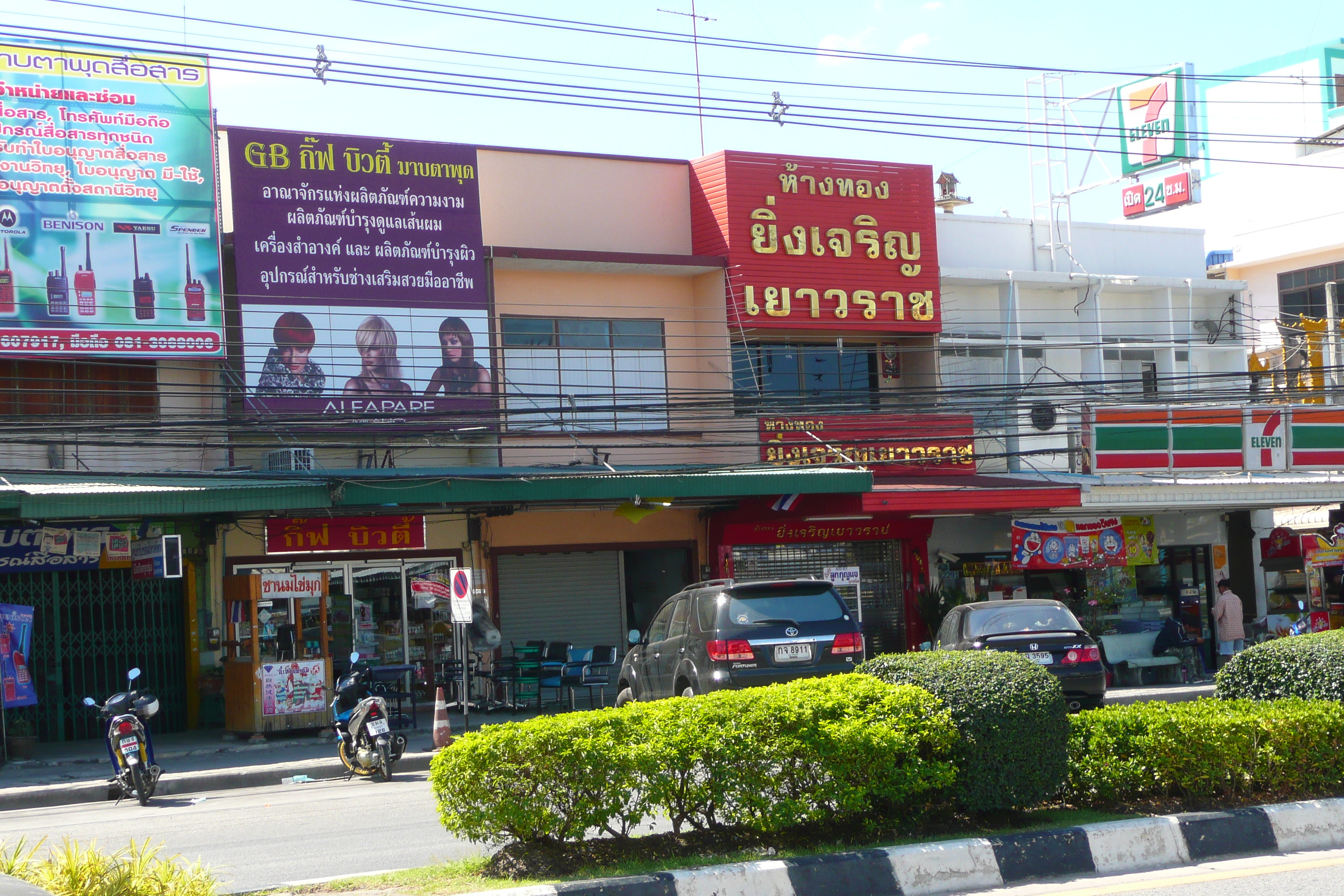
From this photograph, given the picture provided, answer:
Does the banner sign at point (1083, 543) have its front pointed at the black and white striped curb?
yes

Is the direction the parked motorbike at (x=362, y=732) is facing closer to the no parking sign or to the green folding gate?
the green folding gate

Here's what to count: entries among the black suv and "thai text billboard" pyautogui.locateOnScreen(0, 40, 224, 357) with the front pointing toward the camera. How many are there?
1
